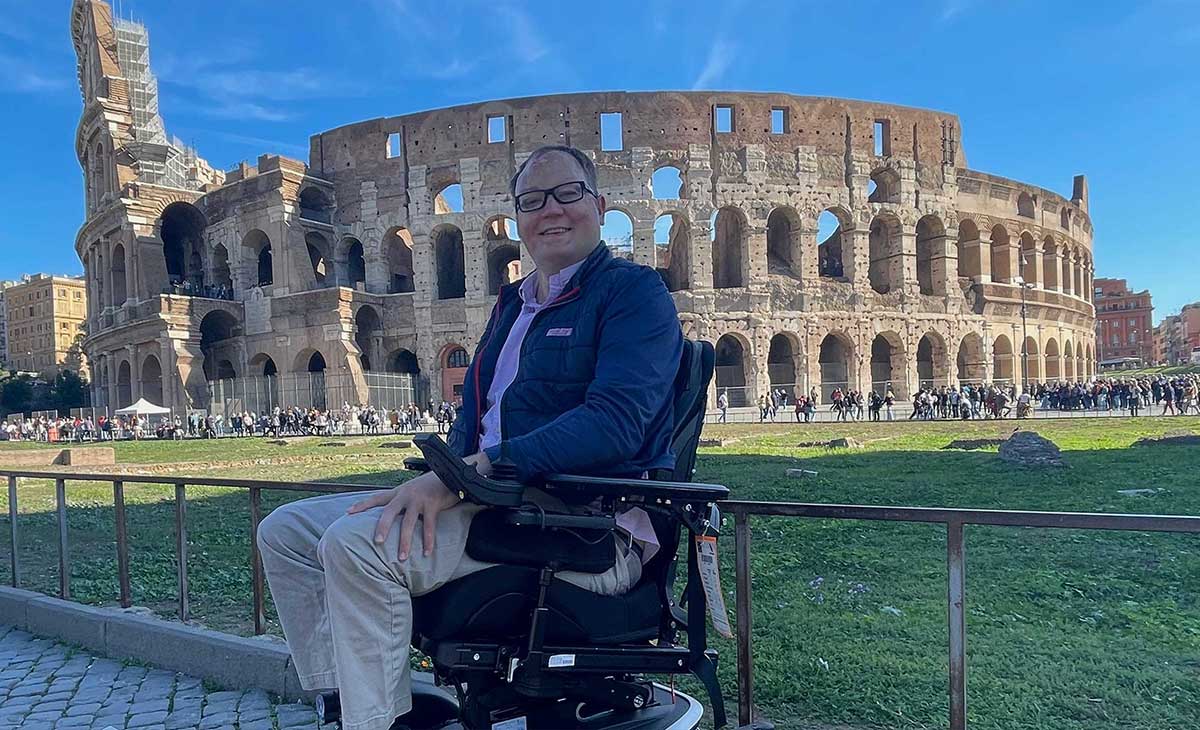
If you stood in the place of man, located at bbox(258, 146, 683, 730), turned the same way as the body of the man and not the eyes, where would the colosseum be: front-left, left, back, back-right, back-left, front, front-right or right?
back-right

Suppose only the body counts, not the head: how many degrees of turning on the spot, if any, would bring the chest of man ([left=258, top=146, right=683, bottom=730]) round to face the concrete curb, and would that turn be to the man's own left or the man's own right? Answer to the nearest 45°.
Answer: approximately 90° to the man's own right

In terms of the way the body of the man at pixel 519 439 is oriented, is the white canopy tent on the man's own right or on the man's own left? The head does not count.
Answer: on the man's own right

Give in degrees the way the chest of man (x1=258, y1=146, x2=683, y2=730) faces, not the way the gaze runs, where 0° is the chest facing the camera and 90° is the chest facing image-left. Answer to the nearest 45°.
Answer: approximately 45°

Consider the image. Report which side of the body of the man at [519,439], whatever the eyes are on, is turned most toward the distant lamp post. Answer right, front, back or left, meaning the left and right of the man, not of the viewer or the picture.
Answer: back
